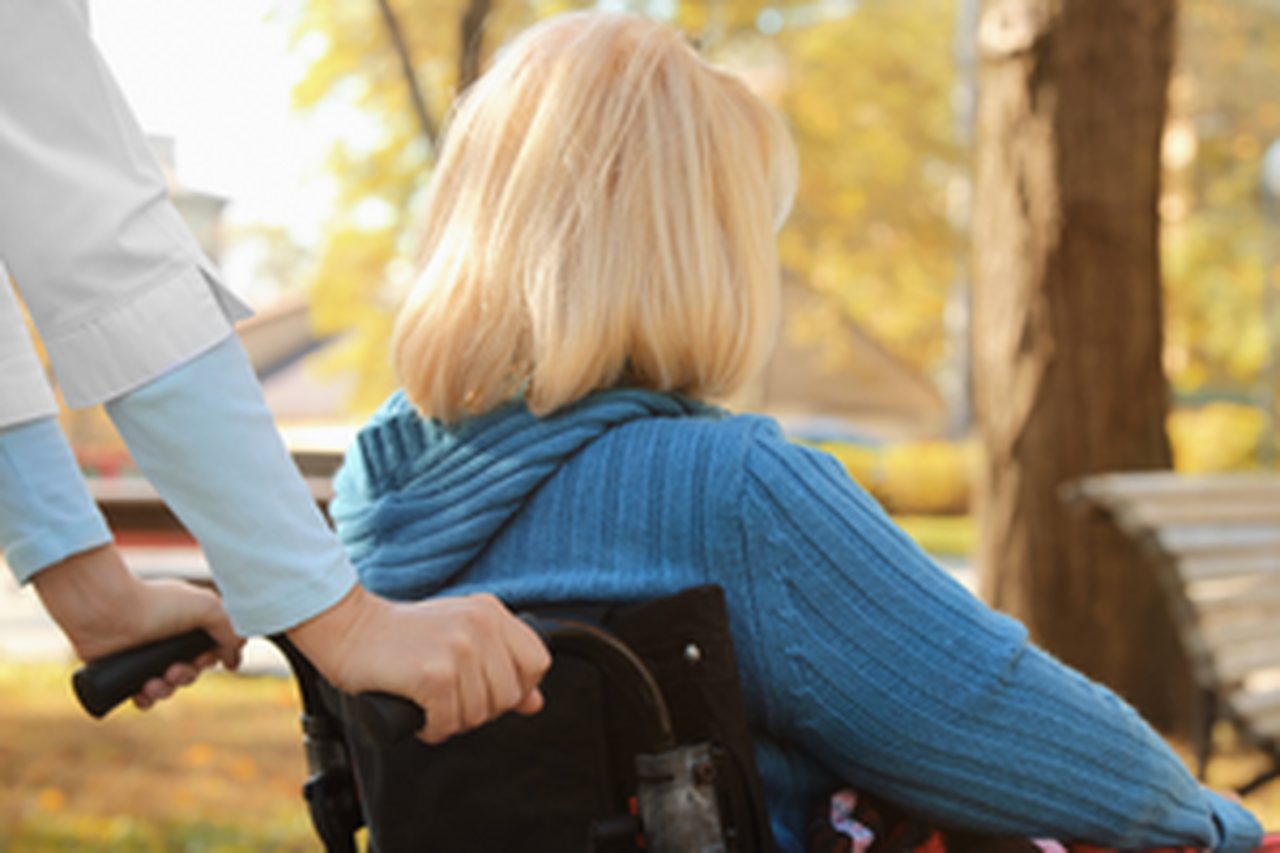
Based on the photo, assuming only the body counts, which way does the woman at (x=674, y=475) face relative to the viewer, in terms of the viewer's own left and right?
facing away from the viewer and to the right of the viewer

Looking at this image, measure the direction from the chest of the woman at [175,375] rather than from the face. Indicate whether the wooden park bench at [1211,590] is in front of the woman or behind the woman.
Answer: in front

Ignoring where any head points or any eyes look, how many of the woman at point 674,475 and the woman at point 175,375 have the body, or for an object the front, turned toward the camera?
0

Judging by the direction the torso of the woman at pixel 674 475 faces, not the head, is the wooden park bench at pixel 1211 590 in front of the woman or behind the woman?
in front

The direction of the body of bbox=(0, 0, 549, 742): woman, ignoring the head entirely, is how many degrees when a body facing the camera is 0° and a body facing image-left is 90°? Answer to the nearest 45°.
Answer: approximately 225°
